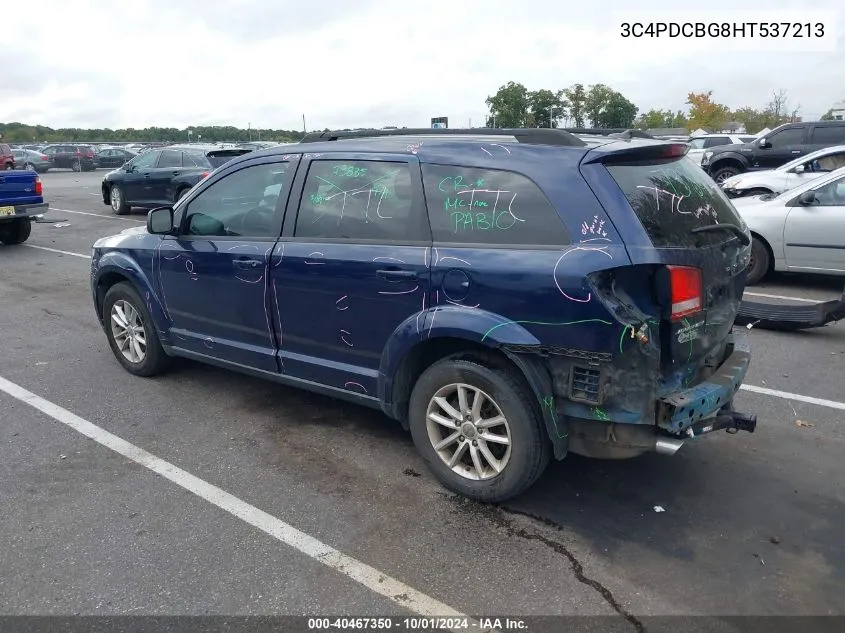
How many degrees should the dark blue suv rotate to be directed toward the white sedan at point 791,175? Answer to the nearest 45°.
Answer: approximately 90° to its right

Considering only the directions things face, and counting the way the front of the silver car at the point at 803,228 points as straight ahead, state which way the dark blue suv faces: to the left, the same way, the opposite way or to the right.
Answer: the same way

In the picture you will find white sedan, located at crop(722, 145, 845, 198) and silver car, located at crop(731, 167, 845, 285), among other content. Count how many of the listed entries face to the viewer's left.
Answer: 2

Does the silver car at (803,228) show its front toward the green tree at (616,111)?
no

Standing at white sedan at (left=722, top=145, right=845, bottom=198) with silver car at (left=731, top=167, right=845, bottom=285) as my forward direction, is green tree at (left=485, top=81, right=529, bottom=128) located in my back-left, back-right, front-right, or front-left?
back-right

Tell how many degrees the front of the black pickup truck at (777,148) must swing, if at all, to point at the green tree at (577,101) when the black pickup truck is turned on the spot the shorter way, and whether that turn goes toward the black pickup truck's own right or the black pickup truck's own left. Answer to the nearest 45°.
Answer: approximately 45° to the black pickup truck's own right

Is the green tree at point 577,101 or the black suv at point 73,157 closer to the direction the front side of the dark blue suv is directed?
the black suv

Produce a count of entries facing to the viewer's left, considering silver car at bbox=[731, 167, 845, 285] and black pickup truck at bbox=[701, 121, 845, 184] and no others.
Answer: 2

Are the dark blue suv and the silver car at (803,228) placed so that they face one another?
no

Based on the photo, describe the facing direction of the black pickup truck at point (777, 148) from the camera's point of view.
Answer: facing to the left of the viewer

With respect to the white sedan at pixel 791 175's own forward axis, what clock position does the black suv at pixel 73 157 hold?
The black suv is roughly at 1 o'clock from the white sedan.

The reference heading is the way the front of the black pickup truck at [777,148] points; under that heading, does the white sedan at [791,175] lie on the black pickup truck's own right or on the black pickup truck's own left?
on the black pickup truck's own left

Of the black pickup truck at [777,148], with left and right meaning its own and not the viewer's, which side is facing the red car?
front

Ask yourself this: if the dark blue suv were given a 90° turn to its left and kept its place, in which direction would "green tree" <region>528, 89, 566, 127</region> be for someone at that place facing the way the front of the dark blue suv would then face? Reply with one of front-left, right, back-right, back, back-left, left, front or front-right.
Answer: back-right

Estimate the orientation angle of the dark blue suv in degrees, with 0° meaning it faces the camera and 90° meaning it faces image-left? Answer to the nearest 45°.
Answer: approximately 135°

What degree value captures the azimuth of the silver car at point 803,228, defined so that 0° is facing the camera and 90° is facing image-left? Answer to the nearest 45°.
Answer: approximately 90°

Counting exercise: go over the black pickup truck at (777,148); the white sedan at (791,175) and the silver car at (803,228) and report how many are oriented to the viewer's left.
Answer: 3

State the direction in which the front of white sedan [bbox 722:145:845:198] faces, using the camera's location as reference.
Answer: facing to the left of the viewer

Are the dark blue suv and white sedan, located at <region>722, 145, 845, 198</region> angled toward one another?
no

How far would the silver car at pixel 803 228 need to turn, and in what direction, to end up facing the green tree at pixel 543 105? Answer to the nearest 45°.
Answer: approximately 45° to its right

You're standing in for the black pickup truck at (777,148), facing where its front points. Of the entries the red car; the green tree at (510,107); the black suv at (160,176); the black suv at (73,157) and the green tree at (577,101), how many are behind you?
0

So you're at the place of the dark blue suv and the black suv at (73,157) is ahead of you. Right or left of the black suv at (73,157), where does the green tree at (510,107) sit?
right
